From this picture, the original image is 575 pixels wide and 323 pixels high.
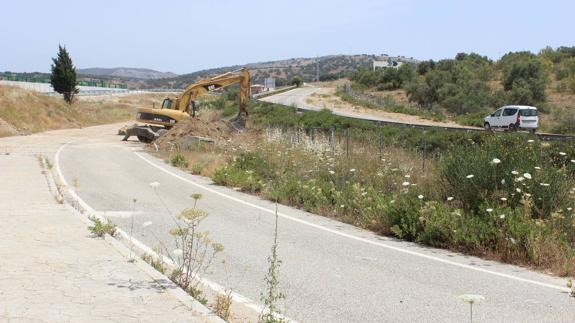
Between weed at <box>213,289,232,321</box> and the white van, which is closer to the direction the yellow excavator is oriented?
the white van

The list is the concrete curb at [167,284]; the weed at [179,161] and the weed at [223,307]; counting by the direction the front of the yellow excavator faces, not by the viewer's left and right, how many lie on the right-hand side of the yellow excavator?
3

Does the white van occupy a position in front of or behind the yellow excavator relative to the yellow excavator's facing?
in front

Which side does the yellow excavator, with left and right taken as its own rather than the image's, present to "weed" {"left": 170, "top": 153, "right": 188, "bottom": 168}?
right

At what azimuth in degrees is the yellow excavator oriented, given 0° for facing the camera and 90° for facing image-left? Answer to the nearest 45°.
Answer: approximately 270°

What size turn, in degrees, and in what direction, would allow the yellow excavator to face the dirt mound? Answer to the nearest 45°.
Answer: approximately 90° to its right

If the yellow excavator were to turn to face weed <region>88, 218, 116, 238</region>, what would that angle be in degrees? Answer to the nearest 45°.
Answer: approximately 90° to its right

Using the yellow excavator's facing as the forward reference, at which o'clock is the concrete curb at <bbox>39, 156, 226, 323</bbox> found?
The concrete curb is roughly at 3 o'clock from the yellow excavator.

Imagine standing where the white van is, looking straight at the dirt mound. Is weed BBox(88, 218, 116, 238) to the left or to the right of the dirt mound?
left

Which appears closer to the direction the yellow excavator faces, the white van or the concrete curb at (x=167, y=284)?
the white van

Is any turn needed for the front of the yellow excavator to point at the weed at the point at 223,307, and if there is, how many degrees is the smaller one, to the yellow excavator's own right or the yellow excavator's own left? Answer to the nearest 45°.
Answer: approximately 90° to the yellow excavator's own right
